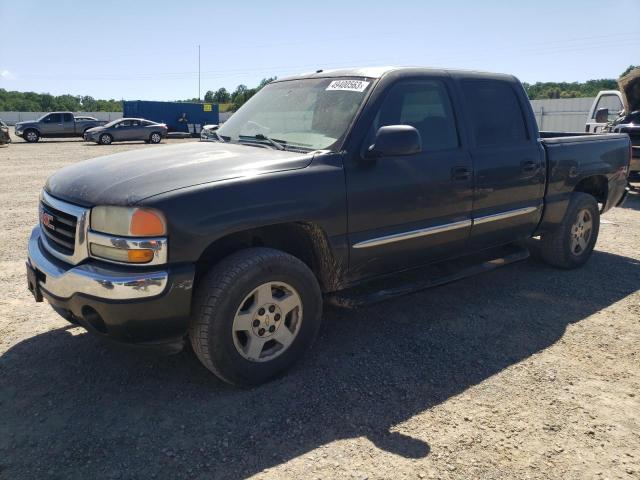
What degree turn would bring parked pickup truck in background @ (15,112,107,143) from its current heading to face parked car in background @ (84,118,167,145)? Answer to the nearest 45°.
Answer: approximately 135° to its left

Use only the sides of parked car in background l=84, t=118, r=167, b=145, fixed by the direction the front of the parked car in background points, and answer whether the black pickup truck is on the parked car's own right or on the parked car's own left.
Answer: on the parked car's own left

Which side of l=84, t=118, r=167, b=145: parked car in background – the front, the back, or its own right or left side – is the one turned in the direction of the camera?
left

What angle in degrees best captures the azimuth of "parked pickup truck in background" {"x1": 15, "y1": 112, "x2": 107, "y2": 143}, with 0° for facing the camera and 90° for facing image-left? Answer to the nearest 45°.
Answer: approximately 90°

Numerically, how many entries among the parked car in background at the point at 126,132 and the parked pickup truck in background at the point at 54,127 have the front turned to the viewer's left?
2

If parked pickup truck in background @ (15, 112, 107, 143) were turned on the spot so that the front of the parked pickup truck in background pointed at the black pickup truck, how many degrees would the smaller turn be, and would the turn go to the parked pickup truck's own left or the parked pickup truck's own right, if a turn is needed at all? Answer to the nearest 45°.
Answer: approximately 90° to the parked pickup truck's own left

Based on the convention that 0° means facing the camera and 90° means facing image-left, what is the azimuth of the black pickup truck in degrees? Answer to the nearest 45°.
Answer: approximately 45°

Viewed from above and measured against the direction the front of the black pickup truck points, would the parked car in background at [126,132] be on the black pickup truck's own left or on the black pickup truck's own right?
on the black pickup truck's own right

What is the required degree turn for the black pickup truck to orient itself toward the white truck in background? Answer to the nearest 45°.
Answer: approximately 180°

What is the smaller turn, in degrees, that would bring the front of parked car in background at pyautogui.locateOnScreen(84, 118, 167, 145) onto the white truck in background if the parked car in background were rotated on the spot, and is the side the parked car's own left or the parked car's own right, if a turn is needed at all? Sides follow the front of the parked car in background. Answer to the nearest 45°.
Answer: approximately 135° to the parked car's own left

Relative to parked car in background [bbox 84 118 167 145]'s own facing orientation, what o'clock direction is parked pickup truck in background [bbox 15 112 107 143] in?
parked pickup truck in background [bbox 15 112 107 143] is roughly at 1 o'clock from parked car in background [bbox 84 118 167 145].
